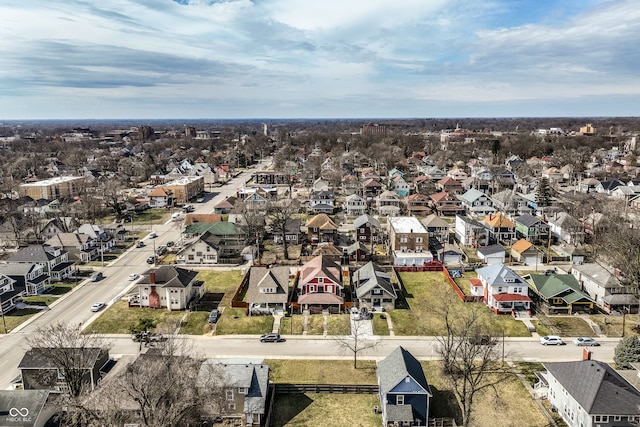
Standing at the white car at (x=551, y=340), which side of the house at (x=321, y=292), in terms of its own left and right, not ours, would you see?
left

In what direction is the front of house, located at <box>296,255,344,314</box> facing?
toward the camera

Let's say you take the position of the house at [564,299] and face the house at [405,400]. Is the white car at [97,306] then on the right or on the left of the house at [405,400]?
right

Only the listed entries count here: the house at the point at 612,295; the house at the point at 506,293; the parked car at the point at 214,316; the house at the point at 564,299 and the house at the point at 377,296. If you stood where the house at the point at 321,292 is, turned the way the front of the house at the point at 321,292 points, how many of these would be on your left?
4

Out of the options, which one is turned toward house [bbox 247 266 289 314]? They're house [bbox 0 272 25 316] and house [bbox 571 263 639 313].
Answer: house [bbox 0 272 25 316]

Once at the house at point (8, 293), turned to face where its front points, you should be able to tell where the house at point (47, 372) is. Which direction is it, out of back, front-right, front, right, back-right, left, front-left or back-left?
front-right

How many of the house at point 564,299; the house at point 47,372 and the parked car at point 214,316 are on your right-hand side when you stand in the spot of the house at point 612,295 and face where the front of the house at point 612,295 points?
3

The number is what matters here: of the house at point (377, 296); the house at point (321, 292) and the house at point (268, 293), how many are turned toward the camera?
3

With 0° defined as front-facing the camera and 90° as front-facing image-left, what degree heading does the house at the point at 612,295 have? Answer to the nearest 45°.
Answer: approximately 315°

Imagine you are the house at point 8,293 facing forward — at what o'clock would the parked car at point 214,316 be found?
The parked car is roughly at 12 o'clock from the house.

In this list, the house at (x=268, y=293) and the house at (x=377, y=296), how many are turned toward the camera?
2

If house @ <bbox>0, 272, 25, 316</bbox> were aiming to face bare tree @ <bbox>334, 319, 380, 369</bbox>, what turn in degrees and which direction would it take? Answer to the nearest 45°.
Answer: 0° — it already faces it

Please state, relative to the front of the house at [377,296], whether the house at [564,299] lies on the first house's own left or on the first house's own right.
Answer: on the first house's own left

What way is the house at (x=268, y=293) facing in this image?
toward the camera

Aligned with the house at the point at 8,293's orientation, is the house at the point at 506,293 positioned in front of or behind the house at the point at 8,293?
in front

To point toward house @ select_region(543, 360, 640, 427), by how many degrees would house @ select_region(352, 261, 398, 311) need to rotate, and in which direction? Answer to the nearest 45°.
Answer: approximately 45° to its left

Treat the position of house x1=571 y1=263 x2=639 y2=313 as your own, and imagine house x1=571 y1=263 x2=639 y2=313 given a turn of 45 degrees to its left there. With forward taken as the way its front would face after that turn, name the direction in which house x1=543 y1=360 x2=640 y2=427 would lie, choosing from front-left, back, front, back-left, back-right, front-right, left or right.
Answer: right

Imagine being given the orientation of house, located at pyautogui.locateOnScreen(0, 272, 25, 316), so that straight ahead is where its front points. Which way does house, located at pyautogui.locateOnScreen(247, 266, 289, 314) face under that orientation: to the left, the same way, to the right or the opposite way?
to the right
